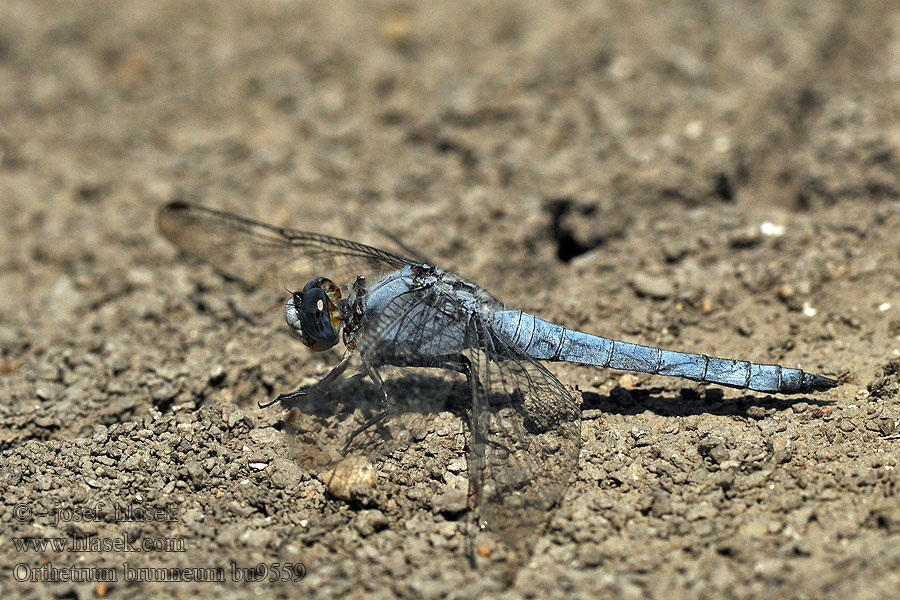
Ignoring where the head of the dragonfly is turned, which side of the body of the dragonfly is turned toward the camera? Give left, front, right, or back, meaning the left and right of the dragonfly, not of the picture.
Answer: left
